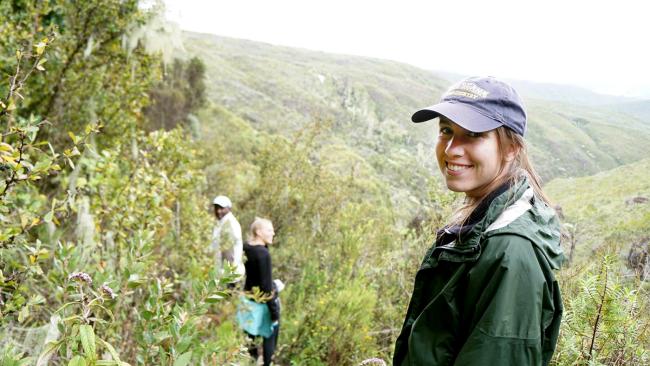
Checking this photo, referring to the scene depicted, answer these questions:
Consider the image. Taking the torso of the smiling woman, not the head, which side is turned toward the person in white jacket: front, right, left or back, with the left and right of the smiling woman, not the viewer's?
right

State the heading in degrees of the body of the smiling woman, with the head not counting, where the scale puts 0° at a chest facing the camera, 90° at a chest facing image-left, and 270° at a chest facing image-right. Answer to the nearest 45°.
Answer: approximately 45°

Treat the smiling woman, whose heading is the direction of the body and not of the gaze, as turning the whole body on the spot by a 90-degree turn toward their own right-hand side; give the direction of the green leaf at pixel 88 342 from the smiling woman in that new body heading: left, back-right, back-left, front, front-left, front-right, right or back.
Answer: left

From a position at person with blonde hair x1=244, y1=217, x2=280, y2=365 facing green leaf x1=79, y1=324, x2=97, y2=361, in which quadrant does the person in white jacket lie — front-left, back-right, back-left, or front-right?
back-right

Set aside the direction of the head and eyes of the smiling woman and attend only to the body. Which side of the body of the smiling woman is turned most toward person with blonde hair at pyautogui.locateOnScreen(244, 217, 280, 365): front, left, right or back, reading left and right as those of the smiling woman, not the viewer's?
right

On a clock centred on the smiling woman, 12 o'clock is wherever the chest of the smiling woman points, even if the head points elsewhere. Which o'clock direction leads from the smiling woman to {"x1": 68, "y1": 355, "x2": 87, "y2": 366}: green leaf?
The green leaf is roughly at 12 o'clock from the smiling woman.

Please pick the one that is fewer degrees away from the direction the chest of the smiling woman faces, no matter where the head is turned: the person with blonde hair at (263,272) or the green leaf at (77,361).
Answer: the green leaf

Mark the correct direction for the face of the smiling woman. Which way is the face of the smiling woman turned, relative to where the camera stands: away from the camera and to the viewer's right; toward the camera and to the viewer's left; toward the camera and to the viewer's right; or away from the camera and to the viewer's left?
toward the camera and to the viewer's left
